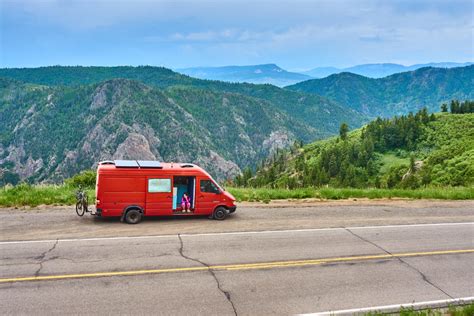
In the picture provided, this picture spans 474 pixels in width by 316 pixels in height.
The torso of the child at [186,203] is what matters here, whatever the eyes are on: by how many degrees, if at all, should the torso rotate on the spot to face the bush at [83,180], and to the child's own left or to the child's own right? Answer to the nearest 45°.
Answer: approximately 135° to the child's own right

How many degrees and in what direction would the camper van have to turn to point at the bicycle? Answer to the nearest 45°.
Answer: approximately 180°

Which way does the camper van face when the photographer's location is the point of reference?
facing to the right of the viewer

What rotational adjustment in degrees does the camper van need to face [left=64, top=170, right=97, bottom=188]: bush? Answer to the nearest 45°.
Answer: approximately 135° to its left

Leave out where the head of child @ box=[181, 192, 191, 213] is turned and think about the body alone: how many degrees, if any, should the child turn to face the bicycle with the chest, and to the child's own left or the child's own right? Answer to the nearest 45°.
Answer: approximately 90° to the child's own right
